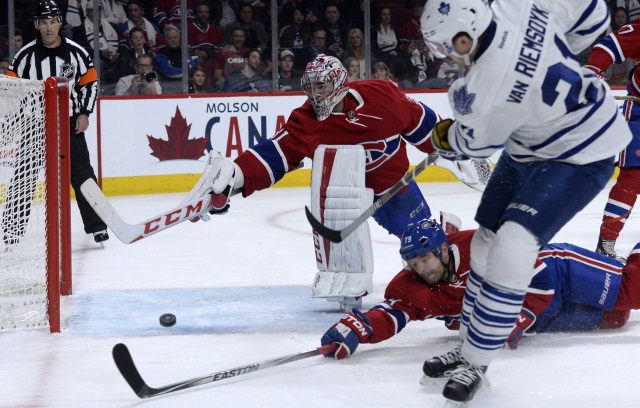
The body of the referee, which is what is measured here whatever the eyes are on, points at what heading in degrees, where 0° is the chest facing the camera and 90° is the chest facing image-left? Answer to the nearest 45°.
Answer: approximately 0°

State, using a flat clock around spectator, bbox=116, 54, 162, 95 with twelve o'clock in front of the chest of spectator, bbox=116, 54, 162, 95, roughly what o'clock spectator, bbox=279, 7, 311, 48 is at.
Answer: spectator, bbox=279, 7, 311, 48 is roughly at 8 o'clock from spectator, bbox=116, 54, 162, 95.

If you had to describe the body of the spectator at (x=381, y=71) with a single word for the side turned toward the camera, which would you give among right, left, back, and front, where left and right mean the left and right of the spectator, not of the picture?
front

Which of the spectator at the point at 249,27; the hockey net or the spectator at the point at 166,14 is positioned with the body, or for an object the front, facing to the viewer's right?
the hockey net

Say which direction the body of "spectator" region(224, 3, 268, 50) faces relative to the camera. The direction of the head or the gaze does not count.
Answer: toward the camera

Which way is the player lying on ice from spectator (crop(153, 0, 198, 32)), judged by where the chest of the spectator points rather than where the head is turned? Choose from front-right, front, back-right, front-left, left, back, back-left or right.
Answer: front

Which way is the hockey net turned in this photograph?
to the viewer's right

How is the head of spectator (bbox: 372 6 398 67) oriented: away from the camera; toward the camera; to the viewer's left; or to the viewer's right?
toward the camera

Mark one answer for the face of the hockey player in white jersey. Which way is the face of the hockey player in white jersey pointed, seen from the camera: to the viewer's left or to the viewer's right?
to the viewer's left

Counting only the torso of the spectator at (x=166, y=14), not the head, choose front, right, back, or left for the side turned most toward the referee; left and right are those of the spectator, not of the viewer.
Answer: front

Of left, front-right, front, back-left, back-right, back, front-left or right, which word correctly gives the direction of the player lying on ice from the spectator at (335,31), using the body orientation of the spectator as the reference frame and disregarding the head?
front

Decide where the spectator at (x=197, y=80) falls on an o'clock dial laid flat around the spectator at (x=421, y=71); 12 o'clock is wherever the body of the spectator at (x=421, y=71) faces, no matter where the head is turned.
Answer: the spectator at (x=197, y=80) is roughly at 2 o'clock from the spectator at (x=421, y=71).

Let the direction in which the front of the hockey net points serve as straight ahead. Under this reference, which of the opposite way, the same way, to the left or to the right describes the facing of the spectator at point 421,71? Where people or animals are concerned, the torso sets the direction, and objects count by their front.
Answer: to the right

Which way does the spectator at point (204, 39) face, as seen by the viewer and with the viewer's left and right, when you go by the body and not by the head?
facing the viewer

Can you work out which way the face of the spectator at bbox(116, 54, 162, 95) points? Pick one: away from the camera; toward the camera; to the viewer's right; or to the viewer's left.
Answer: toward the camera

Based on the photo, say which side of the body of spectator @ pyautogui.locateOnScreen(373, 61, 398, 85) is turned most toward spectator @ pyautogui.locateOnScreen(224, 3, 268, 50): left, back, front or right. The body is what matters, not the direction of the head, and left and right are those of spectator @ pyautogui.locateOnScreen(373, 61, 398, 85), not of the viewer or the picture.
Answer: right

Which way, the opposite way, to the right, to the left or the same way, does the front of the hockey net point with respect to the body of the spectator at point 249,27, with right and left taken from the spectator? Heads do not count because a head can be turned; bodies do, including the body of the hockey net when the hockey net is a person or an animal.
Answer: to the left

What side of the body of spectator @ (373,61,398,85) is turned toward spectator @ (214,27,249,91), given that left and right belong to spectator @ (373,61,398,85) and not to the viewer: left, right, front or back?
right
